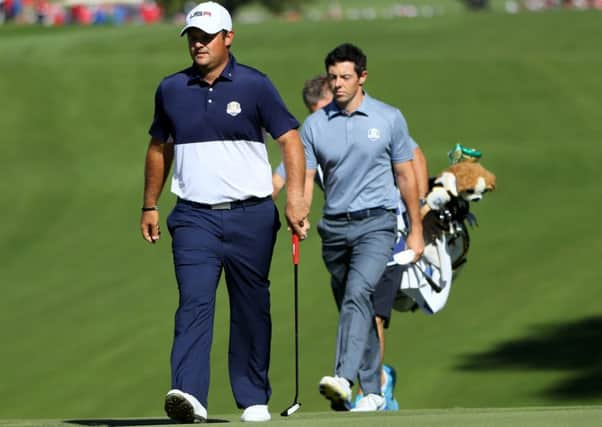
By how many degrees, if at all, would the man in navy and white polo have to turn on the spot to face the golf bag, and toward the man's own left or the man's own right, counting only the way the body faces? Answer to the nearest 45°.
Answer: approximately 135° to the man's own left

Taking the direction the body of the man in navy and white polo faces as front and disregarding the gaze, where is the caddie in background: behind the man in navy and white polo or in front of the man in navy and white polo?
behind

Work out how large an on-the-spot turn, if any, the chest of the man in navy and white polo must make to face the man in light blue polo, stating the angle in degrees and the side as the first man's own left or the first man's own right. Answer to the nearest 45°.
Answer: approximately 135° to the first man's own left

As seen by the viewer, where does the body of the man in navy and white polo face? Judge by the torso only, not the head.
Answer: toward the camera
